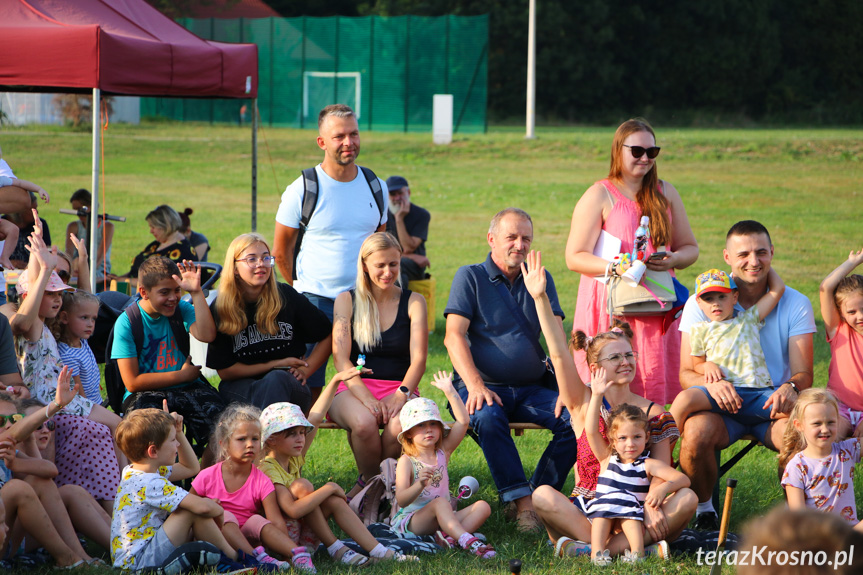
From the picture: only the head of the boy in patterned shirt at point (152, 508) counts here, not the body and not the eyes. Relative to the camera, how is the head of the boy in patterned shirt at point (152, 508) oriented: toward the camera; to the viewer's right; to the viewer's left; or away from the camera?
to the viewer's right

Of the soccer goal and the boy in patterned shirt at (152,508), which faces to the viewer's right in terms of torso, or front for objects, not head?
the boy in patterned shirt

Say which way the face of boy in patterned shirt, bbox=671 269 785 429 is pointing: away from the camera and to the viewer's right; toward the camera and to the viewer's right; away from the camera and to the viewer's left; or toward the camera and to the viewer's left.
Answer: toward the camera and to the viewer's left

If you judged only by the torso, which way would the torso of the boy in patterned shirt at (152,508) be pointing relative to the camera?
to the viewer's right

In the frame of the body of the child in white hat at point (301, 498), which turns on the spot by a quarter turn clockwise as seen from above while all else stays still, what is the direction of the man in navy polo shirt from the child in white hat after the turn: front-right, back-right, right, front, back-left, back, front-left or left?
back

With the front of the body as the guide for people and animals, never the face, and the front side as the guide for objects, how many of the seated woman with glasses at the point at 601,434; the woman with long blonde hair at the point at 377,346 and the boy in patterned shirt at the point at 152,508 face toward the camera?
2
